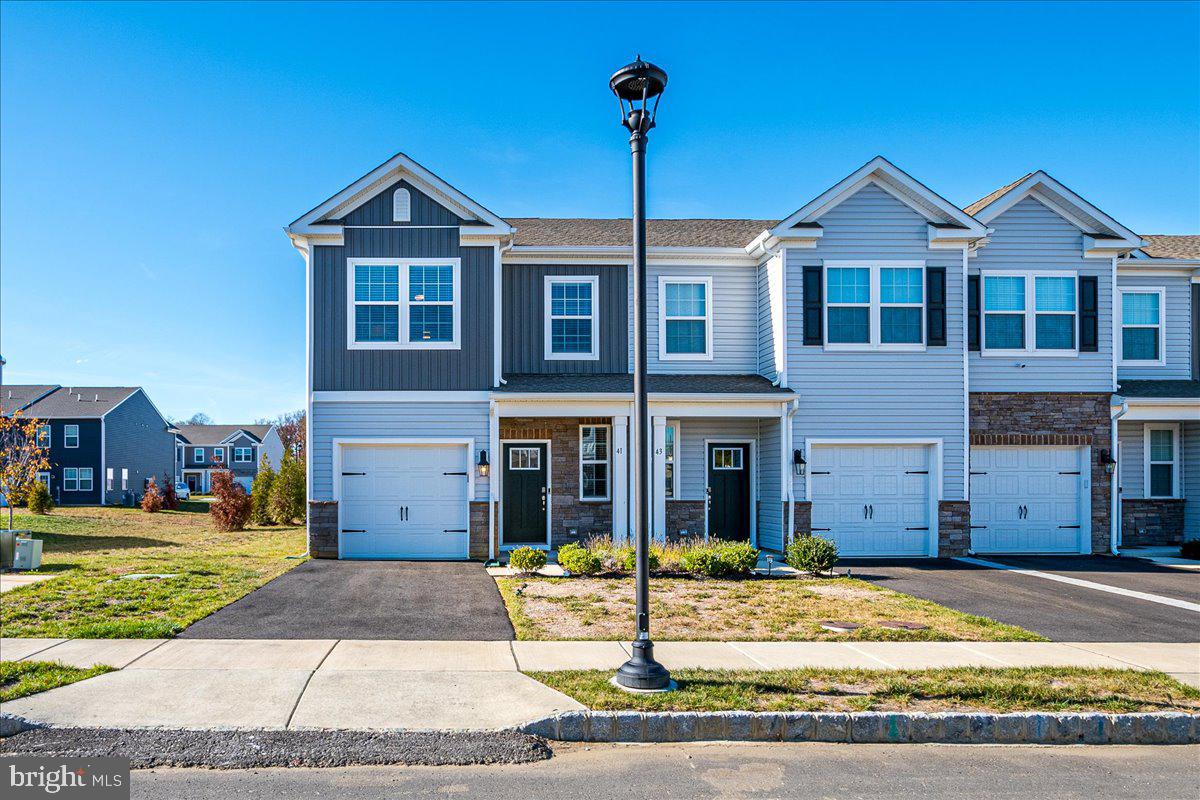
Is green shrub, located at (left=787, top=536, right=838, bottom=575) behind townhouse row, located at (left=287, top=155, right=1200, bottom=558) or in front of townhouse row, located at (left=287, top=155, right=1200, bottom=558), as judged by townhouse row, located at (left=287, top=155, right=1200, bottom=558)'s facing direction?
in front

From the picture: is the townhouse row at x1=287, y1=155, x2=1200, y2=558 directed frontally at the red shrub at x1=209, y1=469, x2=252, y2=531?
no

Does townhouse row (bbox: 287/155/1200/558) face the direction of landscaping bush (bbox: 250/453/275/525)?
no

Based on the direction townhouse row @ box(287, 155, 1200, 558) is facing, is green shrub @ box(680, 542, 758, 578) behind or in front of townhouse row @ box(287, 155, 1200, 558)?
in front

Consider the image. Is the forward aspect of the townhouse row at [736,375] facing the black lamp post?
yes

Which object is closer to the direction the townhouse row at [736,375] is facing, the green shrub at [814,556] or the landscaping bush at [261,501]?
the green shrub

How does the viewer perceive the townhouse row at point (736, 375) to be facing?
facing the viewer

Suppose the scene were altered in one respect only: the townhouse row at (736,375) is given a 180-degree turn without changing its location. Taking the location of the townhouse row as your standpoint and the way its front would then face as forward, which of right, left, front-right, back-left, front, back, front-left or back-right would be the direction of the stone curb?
back

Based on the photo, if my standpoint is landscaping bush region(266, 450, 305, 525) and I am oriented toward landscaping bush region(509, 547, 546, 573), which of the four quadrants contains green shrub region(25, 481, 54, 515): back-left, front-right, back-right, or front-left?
back-right
